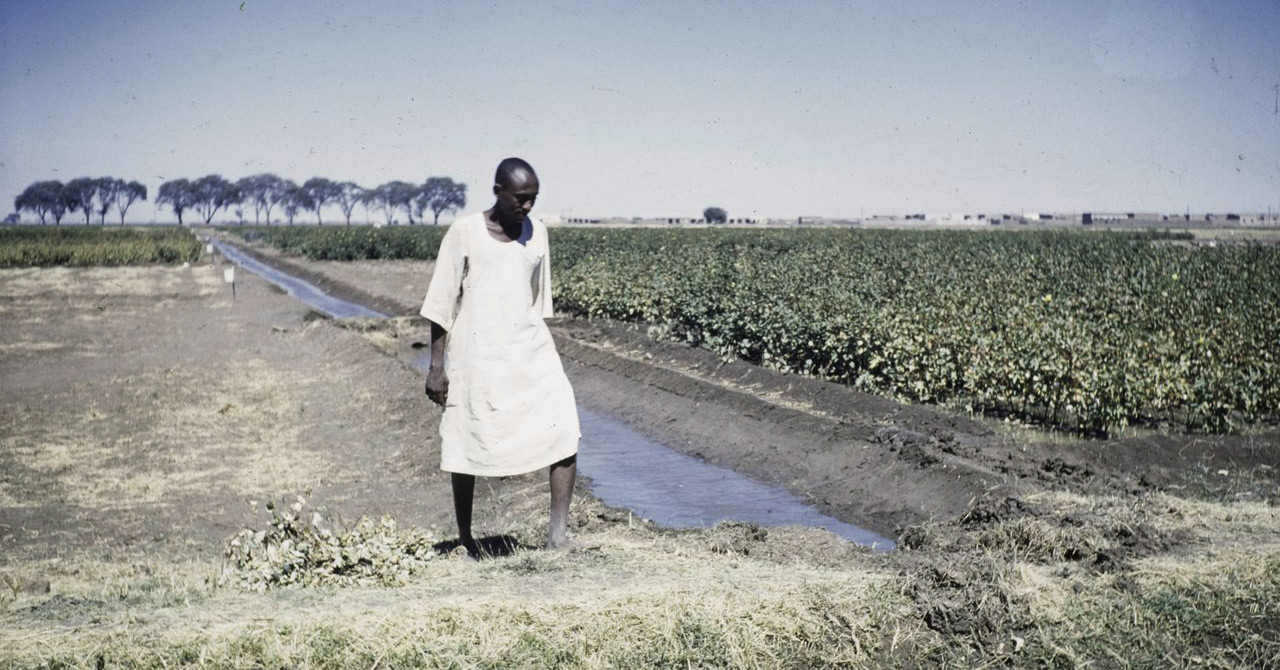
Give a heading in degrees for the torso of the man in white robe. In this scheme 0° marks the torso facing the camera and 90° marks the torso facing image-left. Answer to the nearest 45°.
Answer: approximately 315°
